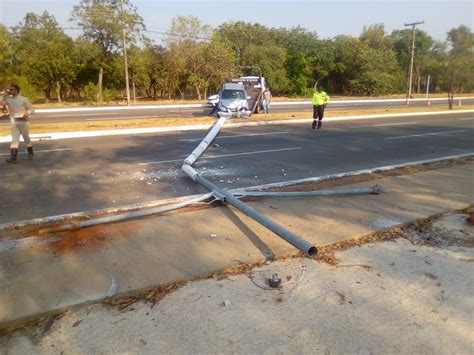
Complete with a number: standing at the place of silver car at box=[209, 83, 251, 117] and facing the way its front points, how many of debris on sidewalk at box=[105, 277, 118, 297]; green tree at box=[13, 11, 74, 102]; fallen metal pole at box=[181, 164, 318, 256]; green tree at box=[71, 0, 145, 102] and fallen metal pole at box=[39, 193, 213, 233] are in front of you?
3

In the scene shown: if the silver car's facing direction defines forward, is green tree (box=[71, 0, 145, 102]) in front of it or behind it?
behind

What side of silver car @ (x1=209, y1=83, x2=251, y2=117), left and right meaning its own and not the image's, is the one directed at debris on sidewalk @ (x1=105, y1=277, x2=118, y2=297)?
front

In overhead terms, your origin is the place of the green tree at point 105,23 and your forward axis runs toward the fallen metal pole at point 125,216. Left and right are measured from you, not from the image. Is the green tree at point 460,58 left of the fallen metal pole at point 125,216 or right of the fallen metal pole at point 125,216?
left

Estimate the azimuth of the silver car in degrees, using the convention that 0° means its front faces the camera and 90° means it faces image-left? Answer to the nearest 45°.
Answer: approximately 0°

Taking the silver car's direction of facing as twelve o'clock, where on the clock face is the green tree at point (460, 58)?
The green tree is roughly at 8 o'clock from the silver car.

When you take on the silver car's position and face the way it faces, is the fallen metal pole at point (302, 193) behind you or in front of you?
in front

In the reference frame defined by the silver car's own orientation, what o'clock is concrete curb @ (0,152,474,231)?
The concrete curb is roughly at 12 o'clock from the silver car.

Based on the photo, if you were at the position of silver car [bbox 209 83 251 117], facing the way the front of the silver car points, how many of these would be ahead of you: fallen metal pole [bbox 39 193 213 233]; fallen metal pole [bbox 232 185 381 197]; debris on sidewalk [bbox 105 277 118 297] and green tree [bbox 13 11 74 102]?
3

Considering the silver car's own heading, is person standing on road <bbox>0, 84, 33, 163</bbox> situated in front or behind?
in front

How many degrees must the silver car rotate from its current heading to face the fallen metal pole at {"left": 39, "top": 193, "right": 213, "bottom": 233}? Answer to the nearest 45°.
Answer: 0° — it already faces it

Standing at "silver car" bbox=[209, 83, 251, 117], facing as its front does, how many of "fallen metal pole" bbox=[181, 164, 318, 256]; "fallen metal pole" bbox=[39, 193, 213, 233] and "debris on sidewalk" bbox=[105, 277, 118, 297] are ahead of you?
3

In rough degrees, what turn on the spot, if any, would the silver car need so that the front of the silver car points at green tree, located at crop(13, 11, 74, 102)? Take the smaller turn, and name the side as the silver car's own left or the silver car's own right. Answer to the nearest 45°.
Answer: approximately 135° to the silver car's own right
